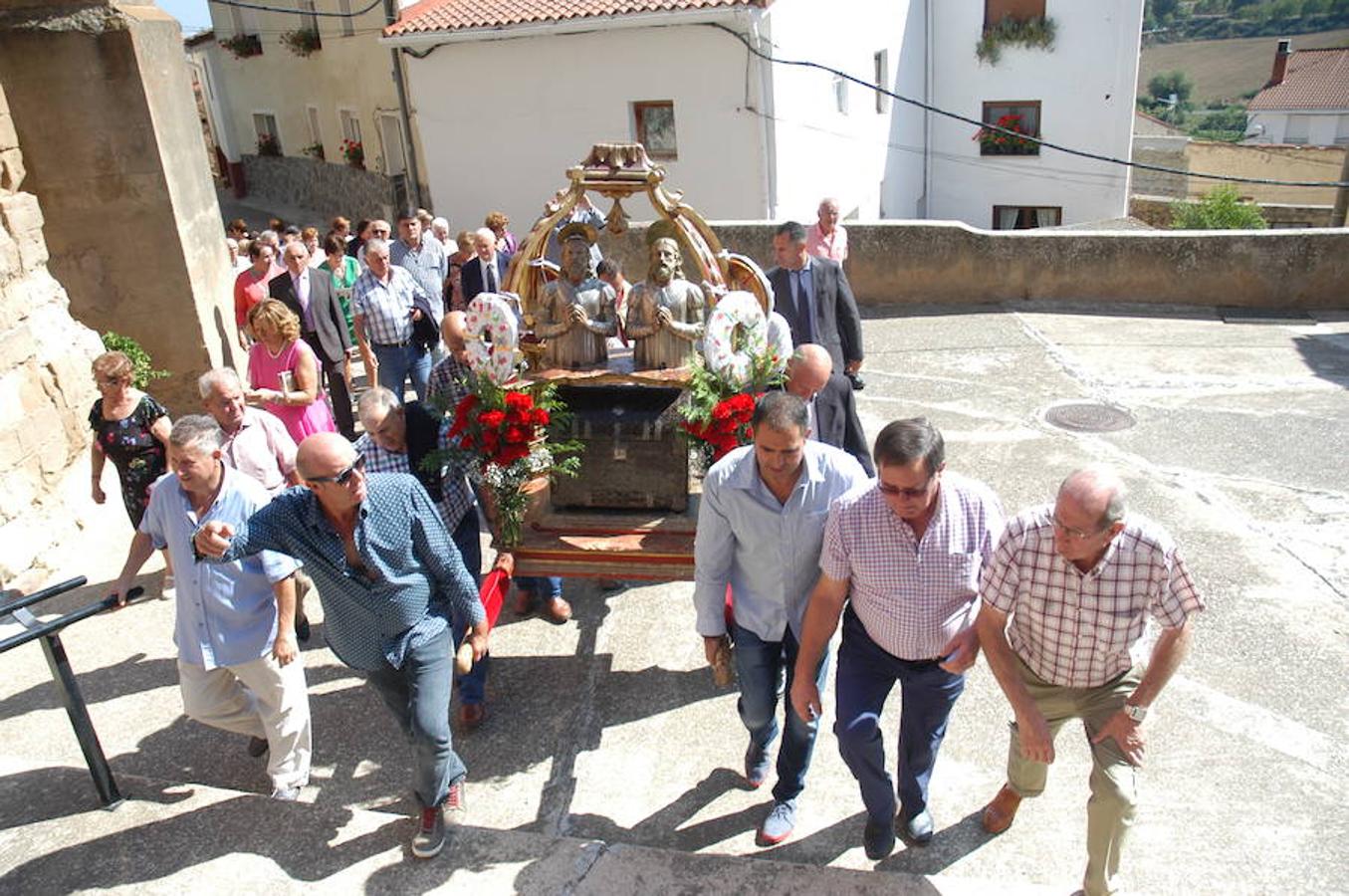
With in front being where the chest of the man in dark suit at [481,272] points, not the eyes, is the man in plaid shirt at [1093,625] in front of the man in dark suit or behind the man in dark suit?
in front

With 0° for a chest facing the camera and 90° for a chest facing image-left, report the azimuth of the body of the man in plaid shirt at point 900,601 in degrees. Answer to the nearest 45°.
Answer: approximately 0°

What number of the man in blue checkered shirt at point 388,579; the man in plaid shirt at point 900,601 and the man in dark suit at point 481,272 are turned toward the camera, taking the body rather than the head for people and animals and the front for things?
3

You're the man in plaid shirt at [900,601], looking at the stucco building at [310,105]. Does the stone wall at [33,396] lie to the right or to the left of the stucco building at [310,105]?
left

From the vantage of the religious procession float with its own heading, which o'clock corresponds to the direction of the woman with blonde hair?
The woman with blonde hair is roughly at 3 o'clock from the religious procession float.

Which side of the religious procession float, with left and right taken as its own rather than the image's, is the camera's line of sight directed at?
front

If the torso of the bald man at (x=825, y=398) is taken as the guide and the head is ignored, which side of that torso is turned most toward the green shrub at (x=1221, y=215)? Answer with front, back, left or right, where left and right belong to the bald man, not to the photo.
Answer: back

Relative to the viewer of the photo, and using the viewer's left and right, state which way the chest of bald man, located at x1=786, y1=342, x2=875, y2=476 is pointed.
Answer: facing the viewer and to the left of the viewer

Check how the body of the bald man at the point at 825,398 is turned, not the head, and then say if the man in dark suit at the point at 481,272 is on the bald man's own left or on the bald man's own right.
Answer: on the bald man's own right

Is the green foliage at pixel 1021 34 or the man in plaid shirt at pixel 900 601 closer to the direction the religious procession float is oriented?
the man in plaid shirt

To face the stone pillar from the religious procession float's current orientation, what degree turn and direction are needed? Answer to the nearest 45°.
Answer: approximately 135° to its right

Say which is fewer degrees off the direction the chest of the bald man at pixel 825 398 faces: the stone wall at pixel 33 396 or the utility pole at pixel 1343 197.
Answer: the stone wall
